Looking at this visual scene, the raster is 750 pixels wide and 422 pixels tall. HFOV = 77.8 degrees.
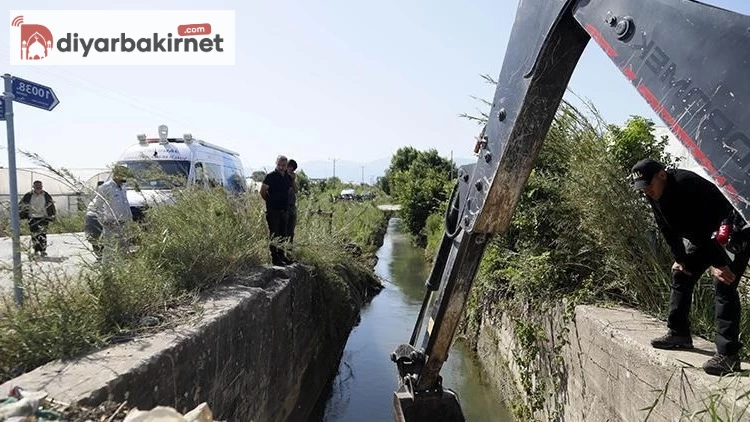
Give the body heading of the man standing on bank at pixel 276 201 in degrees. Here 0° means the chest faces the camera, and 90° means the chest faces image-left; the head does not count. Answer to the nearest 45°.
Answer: approximately 315°

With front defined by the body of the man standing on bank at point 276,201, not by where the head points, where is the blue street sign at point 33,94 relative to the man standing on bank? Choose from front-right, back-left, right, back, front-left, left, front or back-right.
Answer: right

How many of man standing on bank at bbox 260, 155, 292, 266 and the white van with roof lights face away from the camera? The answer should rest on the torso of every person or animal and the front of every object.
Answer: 0

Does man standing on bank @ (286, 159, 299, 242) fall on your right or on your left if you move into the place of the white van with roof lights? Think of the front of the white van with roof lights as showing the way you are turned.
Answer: on your left

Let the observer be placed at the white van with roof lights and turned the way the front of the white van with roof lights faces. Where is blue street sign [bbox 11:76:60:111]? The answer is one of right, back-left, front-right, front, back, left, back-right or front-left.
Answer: front-left

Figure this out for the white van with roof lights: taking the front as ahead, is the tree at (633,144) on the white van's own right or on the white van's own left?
on the white van's own left

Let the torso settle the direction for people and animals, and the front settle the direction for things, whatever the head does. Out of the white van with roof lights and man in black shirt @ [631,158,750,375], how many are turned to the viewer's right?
0

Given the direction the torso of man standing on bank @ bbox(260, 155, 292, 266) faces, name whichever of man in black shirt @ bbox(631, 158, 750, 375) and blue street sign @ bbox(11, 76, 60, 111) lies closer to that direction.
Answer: the man in black shirt

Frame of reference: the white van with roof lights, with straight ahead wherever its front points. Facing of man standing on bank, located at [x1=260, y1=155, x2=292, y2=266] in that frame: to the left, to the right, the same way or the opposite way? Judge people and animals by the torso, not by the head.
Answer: to the left

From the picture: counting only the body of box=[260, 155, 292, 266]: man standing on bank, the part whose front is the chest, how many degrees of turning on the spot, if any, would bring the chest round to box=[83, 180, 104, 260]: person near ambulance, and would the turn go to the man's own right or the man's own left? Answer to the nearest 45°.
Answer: approximately 90° to the man's own right

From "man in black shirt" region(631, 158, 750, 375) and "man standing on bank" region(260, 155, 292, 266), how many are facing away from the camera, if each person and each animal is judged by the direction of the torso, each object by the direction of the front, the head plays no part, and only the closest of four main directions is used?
0

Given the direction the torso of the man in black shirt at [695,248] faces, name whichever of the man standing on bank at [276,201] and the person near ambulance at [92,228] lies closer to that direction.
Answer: the person near ambulance

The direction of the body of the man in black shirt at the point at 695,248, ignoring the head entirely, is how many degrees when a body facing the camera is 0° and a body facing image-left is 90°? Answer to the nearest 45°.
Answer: approximately 45°

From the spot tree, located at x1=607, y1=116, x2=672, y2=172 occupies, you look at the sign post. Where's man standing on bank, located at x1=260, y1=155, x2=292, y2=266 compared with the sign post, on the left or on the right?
right

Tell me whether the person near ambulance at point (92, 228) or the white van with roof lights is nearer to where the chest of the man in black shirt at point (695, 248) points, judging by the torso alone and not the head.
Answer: the person near ambulance
